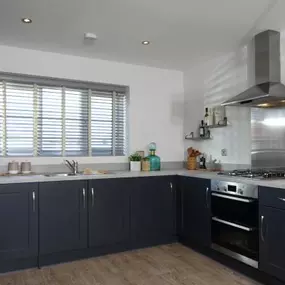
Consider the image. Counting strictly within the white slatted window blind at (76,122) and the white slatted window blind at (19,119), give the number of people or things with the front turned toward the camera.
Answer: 2

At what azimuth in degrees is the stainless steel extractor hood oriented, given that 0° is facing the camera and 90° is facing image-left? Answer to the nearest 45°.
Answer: approximately 45°

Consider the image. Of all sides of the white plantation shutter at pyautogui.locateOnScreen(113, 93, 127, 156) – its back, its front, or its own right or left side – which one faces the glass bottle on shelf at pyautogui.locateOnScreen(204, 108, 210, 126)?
left

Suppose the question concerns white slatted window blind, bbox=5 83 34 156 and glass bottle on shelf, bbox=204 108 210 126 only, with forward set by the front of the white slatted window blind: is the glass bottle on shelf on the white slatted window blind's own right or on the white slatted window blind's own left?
on the white slatted window blind's own left

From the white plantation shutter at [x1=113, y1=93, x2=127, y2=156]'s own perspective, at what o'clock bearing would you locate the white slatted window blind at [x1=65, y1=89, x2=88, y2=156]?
the white slatted window blind at [x1=65, y1=89, x2=88, y2=156] is roughly at 2 o'clock from the white plantation shutter at [x1=113, y1=93, x2=127, y2=156].

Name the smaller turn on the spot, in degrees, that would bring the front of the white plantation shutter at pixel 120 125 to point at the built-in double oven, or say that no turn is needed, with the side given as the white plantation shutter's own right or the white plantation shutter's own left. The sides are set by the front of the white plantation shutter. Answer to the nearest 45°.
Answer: approximately 45° to the white plantation shutter's own left

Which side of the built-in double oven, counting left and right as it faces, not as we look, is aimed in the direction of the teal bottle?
right

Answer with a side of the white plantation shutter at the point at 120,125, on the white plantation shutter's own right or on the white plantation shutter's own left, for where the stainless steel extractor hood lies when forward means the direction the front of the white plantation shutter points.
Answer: on the white plantation shutter's own left
